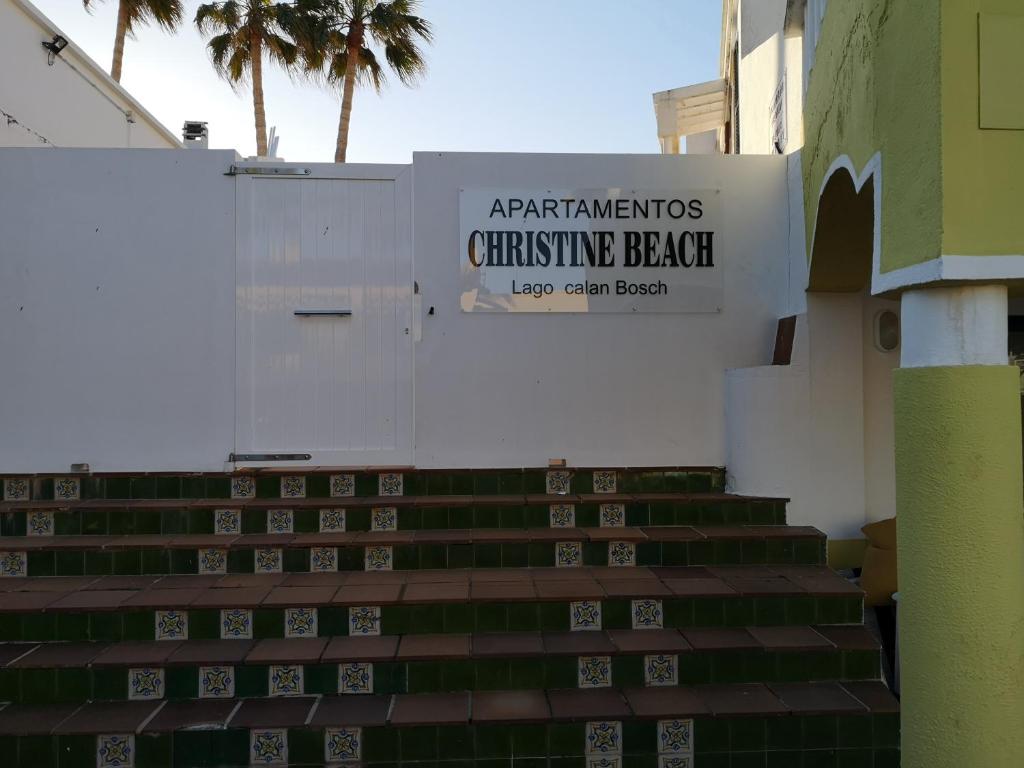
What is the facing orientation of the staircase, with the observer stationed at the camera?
facing the viewer

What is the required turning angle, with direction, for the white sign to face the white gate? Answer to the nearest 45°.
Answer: approximately 90° to its right

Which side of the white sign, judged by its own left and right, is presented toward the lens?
front

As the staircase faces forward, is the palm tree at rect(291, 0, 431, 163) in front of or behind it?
behind

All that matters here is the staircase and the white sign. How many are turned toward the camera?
2

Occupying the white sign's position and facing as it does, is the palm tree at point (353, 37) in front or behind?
behind

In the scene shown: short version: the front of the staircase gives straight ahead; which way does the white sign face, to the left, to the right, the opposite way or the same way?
the same way

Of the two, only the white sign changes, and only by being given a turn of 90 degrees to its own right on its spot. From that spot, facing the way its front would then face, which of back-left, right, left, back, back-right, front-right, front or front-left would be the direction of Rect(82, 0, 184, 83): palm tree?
front-right

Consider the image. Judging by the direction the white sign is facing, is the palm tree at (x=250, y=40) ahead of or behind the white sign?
behind

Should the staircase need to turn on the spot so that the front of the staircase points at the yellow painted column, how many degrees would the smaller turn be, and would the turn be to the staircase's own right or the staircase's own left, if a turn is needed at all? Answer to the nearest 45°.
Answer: approximately 45° to the staircase's own left
